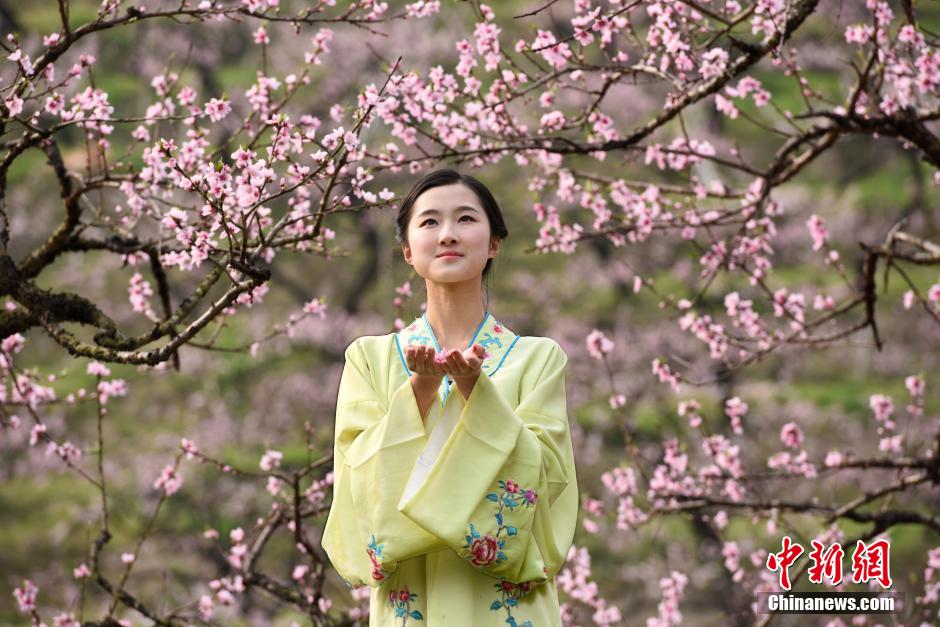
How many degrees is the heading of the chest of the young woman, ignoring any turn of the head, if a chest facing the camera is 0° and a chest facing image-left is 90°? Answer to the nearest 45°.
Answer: approximately 0°
